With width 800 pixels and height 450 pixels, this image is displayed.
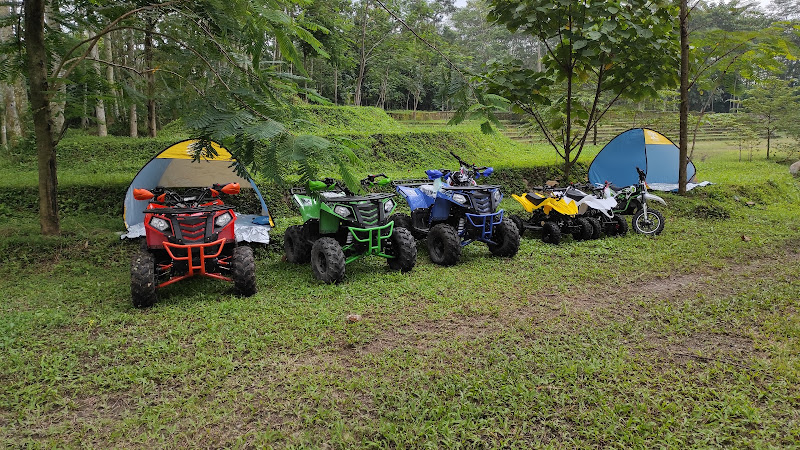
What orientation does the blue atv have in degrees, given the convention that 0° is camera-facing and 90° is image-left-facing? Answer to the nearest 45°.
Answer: approximately 315°

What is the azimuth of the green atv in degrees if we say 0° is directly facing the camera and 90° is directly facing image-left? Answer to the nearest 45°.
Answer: approximately 315°

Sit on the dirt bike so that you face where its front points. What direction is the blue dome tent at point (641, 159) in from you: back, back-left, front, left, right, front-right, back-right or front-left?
back-left

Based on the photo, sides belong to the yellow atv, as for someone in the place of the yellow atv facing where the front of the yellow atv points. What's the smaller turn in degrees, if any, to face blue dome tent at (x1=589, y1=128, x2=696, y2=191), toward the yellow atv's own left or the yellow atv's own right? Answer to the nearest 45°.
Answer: approximately 135° to the yellow atv's own left

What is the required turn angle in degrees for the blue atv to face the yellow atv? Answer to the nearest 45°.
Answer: approximately 90° to its left
